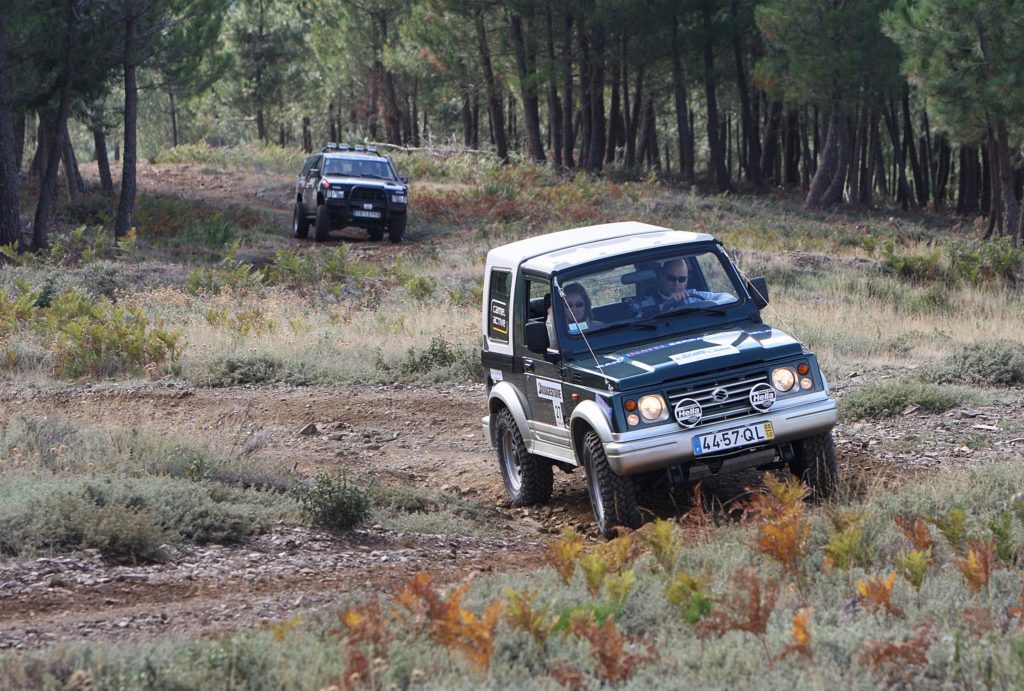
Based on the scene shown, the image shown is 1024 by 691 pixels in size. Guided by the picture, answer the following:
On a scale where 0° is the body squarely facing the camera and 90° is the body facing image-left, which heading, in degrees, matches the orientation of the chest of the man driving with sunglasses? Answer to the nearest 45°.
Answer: approximately 315°

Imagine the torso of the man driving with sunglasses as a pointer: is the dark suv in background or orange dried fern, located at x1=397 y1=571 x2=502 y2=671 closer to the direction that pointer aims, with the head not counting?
the orange dried fern

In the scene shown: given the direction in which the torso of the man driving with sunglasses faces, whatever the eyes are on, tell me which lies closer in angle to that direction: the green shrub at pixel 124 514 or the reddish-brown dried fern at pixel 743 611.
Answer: the reddish-brown dried fern

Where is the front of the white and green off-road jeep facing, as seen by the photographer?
facing the viewer and to the right of the viewer

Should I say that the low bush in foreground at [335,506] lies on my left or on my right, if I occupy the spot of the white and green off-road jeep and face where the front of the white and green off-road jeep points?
on my right

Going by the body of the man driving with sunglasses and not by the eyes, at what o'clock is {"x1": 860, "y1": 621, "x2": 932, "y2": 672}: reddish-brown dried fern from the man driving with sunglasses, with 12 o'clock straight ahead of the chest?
The reddish-brown dried fern is roughly at 1 o'clock from the man driving with sunglasses.

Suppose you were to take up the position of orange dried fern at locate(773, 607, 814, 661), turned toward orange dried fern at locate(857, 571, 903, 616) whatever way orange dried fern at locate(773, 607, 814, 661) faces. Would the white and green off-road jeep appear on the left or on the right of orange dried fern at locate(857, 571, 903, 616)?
left

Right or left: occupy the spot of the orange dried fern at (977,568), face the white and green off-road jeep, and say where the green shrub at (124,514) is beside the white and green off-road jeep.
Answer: left

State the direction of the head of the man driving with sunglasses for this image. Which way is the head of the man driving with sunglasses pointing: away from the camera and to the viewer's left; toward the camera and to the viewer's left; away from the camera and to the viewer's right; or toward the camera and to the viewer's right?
toward the camera and to the viewer's right

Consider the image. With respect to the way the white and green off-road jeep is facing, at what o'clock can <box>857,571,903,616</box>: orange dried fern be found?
The orange dried fern is roughly at 1 o'clock from the white and green off-road jeep.

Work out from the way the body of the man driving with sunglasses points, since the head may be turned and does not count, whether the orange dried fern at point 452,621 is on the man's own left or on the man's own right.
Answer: on the man's own right

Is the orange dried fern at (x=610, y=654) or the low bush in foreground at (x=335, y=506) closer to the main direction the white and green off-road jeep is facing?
the orange dried fern

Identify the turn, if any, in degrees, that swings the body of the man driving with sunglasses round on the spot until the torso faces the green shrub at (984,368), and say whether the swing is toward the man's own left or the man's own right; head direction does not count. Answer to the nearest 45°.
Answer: approximately 90° to the man's own left
